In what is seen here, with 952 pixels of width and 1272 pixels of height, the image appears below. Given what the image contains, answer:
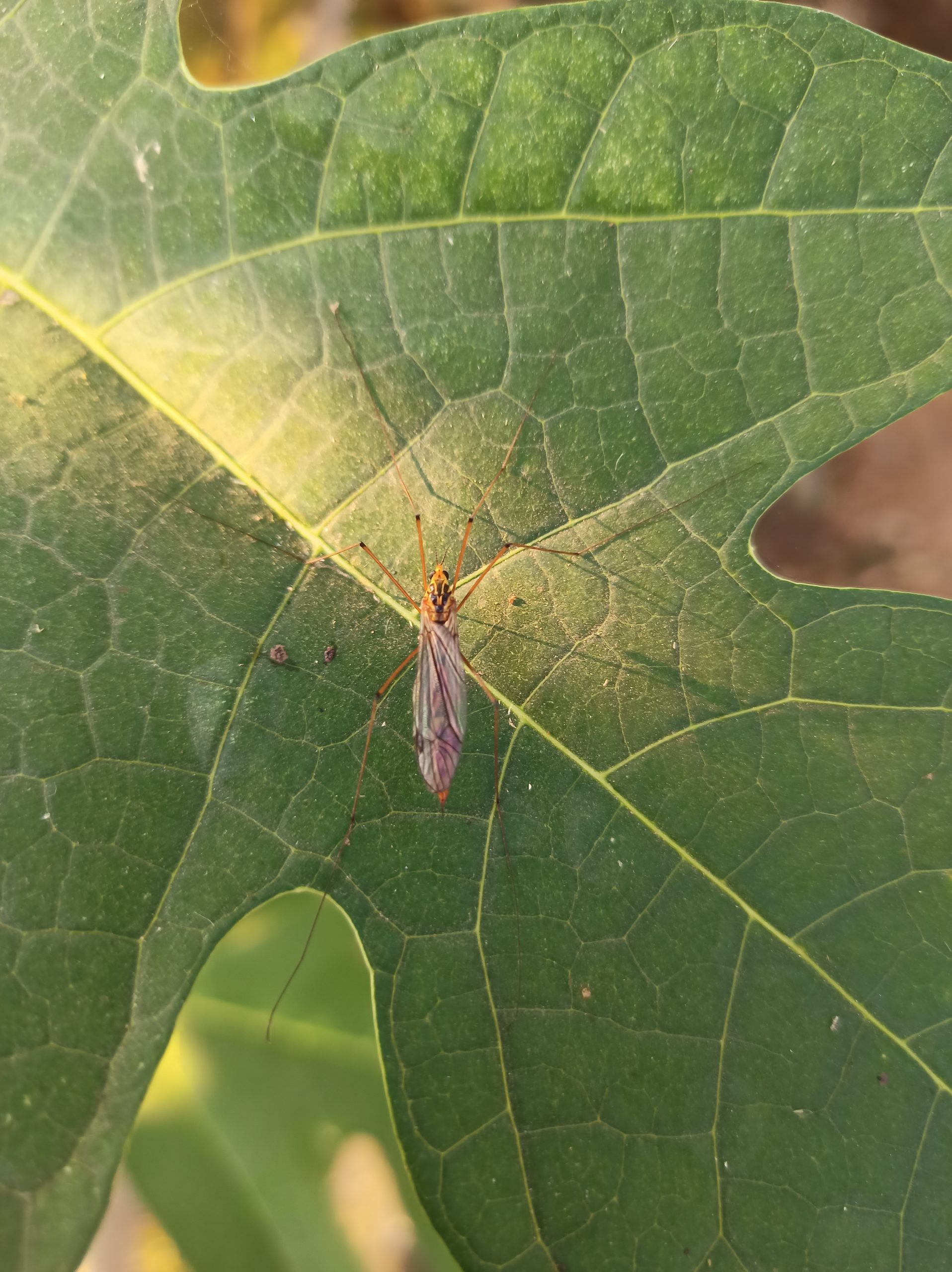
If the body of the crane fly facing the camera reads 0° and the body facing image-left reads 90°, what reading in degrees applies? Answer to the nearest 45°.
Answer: approximately 180°
